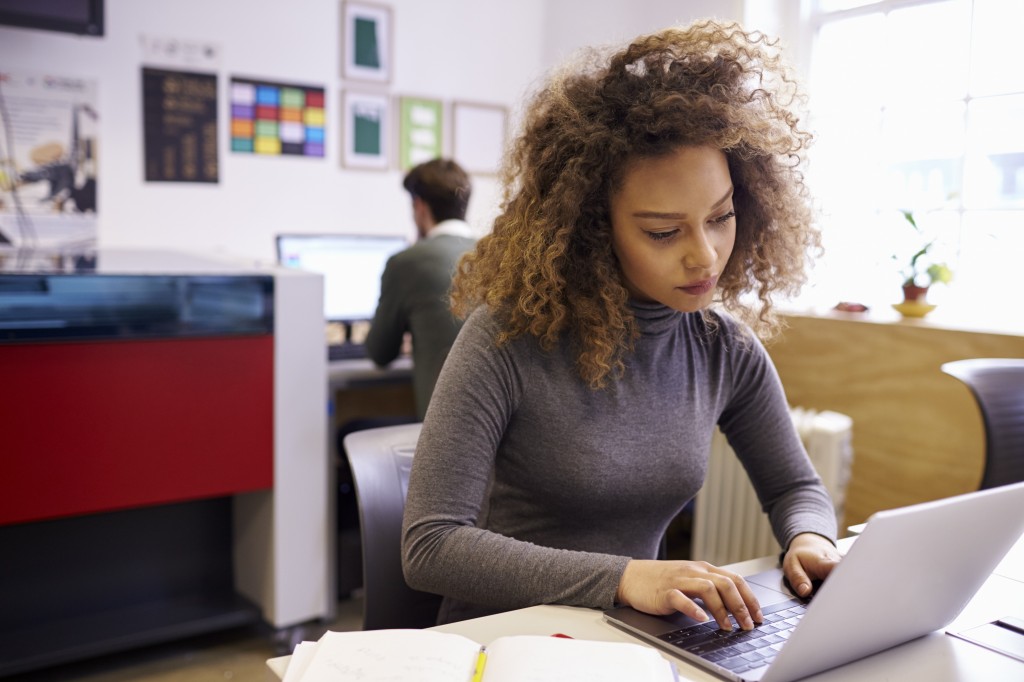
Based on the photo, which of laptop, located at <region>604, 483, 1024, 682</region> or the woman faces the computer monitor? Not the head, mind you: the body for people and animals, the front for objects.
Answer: the laptop

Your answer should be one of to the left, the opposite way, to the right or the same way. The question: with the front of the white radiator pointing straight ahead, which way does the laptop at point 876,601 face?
to the right

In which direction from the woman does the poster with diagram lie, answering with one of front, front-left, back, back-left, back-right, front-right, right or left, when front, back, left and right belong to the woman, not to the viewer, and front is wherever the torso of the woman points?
back

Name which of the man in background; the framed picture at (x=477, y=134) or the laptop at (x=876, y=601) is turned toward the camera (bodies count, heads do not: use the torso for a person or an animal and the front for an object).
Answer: the framed picture

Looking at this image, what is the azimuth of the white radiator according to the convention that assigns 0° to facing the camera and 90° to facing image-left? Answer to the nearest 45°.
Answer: approximately 45°

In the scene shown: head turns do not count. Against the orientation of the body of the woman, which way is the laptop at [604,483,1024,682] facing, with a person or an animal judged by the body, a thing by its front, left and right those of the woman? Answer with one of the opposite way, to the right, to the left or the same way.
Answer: the opposite way

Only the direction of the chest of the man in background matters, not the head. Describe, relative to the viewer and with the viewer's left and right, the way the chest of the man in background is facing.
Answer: facing away from the viewer and to the left of the viewer

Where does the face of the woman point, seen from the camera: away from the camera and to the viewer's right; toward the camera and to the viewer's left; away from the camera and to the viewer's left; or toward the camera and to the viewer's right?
toward the camera and to the viewer's right

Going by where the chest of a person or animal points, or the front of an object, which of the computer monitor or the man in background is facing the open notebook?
the computer monitor

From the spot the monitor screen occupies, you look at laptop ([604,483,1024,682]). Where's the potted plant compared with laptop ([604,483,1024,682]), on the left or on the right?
left

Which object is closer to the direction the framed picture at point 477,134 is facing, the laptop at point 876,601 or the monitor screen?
the laptop

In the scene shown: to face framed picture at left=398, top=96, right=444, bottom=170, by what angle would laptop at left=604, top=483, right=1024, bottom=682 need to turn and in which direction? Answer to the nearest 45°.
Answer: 0° — it already faces it

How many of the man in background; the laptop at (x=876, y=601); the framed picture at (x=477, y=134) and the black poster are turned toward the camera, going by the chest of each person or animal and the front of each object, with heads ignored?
2
